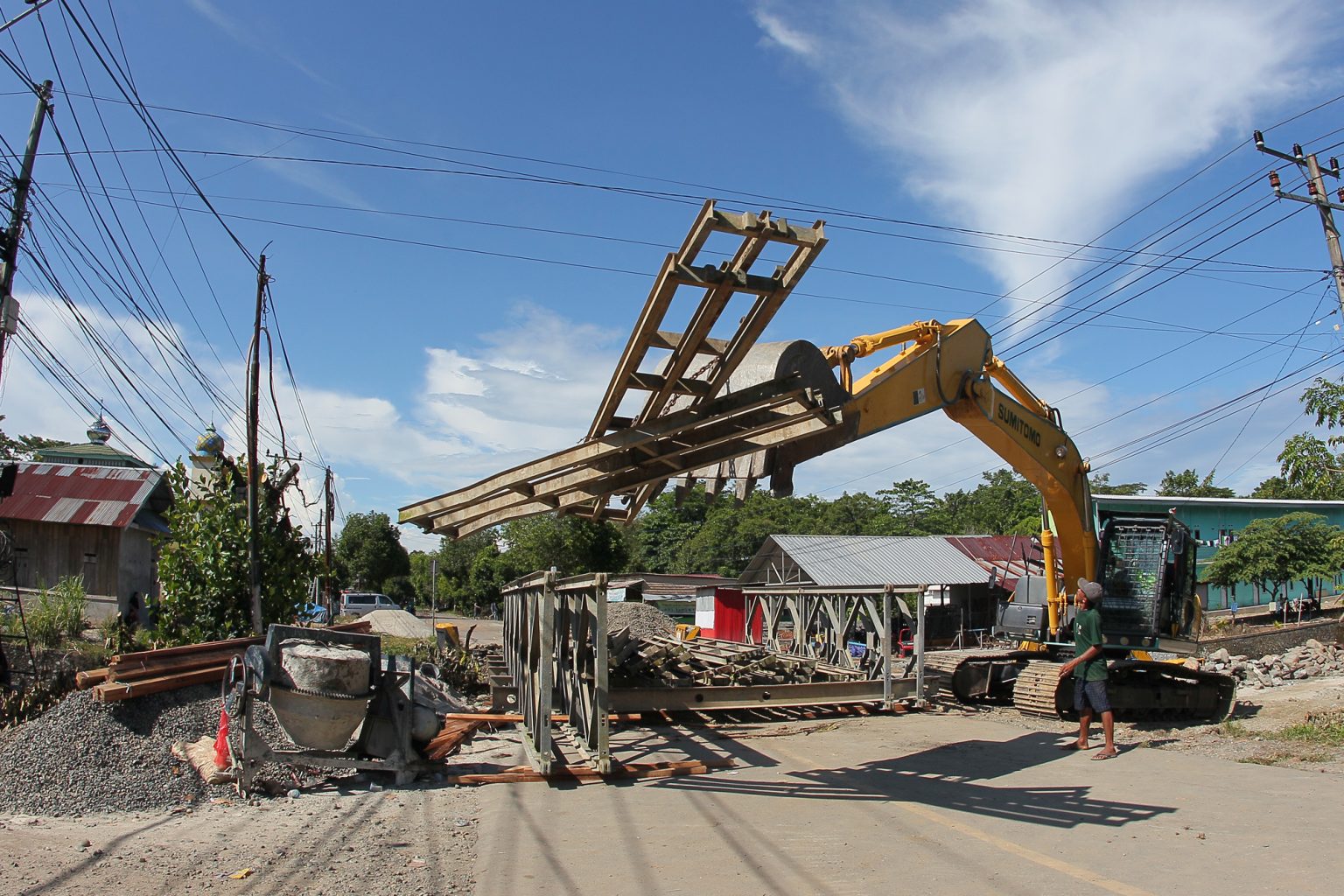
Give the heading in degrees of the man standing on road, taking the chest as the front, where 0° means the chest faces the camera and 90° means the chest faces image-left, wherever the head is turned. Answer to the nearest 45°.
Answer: approximately 90°

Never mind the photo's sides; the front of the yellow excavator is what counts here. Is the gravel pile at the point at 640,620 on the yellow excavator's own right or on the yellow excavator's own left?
on the yellow excavator's own right

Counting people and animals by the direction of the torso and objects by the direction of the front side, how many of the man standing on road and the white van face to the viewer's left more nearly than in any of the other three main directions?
1

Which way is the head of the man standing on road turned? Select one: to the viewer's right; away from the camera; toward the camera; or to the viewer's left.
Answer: to the viewer's left

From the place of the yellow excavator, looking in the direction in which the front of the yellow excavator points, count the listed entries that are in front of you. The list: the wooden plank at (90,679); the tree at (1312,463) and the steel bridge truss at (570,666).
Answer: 2

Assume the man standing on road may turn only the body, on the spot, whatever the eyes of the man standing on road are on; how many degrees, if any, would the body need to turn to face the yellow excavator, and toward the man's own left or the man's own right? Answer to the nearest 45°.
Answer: approximately 90° to the man's own right

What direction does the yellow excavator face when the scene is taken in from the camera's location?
facing the viewer and to the left of the viewer

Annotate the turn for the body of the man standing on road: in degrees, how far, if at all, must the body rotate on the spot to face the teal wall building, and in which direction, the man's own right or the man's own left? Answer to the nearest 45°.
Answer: approximately 90° to the man's own right

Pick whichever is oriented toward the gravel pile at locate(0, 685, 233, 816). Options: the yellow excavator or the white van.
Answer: the yellow excavator

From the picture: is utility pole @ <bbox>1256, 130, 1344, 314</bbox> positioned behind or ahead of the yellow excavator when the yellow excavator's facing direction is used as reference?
behind

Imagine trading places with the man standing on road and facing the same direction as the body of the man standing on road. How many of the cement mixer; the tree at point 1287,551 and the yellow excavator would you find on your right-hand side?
2

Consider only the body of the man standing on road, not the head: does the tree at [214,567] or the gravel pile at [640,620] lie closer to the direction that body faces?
the tree

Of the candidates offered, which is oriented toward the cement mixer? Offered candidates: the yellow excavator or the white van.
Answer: the yellow excavator

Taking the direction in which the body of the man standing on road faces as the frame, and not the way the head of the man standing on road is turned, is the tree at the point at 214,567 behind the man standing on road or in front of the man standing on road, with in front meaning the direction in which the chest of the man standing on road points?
in front

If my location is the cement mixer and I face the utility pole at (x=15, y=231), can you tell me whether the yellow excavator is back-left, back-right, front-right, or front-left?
back-right
